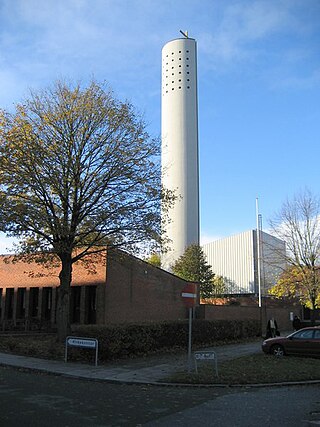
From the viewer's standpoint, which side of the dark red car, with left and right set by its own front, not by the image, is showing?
left

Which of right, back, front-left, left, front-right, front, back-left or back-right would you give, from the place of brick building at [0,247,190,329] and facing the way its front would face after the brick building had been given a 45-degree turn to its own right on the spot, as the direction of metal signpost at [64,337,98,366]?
left

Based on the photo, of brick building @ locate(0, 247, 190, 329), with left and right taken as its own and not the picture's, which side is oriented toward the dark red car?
left

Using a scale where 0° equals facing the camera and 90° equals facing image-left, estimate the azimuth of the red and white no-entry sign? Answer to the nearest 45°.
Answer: approximately 45°

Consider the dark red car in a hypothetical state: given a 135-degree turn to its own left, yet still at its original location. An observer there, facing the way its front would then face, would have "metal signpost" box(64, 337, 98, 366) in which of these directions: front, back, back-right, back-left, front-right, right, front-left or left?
right

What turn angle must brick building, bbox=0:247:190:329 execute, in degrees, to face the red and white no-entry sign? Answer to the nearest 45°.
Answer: approximately 45° to its left

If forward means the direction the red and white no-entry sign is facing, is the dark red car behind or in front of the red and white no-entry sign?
behind

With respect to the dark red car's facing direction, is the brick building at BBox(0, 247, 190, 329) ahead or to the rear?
ahead

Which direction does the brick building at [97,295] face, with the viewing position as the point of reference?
facing the viewer and to the left of the viewer

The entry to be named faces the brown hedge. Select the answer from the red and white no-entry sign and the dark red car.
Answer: the dark red car

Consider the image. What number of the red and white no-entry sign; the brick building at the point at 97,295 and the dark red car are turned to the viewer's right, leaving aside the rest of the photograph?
0

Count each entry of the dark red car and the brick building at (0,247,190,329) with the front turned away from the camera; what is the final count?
0

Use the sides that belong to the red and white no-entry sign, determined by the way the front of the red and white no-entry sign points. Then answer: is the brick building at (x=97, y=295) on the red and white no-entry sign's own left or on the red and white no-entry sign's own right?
on the red and white no-entry sign's own right

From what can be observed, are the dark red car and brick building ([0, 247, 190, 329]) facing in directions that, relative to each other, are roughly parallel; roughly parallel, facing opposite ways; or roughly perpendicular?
roughly perpendicular

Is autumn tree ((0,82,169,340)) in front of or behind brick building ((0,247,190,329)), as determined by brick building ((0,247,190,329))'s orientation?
in front
